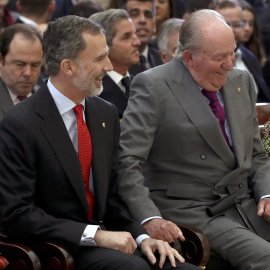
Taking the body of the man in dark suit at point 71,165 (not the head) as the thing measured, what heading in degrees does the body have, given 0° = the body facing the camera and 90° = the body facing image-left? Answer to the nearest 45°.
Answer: approximately 315°

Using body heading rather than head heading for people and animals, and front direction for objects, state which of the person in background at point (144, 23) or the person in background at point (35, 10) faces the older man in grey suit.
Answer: the person in background at point (144, 23)

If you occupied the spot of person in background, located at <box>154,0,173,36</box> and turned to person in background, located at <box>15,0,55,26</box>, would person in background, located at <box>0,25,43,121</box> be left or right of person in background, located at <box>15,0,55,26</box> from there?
left

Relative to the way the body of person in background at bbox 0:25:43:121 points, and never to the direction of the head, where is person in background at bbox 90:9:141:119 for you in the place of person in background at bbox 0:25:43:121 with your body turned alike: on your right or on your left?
on your left

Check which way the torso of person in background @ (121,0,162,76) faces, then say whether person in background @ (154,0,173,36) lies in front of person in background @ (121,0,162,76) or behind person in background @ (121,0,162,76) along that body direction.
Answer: behind

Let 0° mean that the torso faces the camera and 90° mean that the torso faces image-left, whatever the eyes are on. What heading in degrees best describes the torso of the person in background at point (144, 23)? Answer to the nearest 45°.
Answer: approximately 0°

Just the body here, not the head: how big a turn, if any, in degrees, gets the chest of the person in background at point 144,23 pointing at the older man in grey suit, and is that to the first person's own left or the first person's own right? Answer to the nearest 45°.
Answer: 0° — they already face them

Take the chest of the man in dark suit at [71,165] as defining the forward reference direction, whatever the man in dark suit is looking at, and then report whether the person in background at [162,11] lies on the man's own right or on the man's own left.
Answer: on the man's own left
